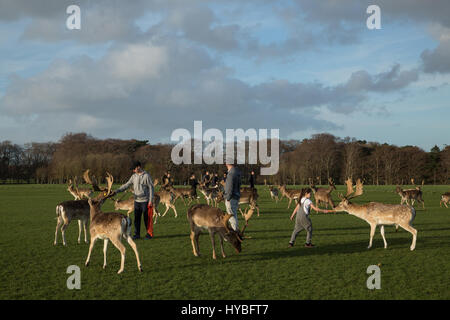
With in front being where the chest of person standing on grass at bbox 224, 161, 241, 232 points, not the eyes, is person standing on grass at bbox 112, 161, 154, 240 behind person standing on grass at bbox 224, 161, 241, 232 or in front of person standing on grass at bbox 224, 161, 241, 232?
in front

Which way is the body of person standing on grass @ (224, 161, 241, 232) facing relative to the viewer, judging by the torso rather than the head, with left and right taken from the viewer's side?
facing to the left of the viewer

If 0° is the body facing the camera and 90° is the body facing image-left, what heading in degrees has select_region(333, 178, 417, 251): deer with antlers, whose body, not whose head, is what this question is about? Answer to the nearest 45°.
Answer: approximately 90°

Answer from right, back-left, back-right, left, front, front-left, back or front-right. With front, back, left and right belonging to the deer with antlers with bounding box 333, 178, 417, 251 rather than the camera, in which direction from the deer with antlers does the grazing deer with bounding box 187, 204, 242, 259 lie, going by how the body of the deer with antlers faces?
front-left

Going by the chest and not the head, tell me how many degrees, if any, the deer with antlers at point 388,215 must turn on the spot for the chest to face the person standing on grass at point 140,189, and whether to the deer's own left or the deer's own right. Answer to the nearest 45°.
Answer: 0° — it already faces them

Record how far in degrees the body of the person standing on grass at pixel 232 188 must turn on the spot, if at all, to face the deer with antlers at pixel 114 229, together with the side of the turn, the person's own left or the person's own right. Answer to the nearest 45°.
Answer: approximately 45° to the person's own left

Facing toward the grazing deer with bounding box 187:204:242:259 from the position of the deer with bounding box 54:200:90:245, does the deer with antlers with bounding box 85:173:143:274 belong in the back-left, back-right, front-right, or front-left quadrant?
front-right

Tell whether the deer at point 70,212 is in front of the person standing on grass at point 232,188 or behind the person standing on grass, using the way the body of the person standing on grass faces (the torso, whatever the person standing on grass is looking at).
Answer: in front
